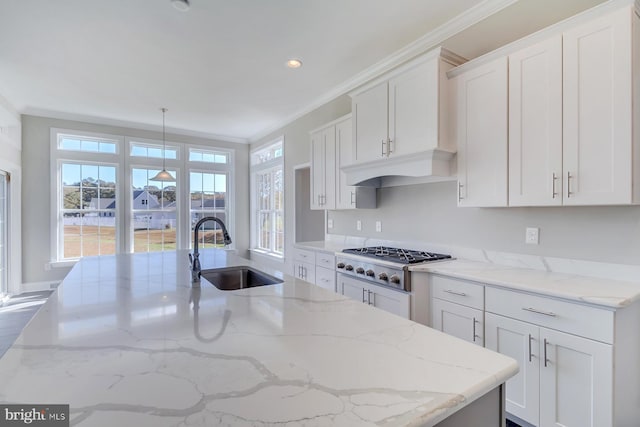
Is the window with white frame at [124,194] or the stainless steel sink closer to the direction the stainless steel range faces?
the stainless steel sink

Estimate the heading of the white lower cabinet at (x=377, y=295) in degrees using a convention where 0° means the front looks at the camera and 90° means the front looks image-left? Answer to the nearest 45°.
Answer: approximately 45°

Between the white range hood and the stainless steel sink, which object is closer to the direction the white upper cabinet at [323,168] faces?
the stainless steel sink

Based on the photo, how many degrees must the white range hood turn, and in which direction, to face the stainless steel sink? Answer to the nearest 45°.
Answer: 0° — it already faces it

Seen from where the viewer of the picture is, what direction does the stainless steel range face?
facing the viewer and to the left of the viewer

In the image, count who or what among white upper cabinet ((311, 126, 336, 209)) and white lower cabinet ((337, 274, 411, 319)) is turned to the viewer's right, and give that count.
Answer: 0

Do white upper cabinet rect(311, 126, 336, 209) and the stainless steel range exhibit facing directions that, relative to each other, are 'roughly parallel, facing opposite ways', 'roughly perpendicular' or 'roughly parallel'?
roughly parallel

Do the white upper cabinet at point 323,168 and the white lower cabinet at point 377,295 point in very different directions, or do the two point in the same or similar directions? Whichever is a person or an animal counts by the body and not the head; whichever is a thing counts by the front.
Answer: same or similar directions

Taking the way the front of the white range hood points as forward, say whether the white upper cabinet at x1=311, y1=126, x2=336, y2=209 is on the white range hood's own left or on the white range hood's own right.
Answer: on the white range hood's own right

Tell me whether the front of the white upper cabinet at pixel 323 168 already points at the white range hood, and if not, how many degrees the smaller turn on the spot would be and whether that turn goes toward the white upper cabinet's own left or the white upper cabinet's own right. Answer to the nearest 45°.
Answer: approximately 90° to the white upper cabinet's own left

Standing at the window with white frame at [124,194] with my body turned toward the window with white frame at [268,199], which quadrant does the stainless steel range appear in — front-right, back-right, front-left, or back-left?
front-right

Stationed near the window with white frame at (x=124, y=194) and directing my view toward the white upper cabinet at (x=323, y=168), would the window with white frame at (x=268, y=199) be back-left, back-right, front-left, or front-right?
front-left

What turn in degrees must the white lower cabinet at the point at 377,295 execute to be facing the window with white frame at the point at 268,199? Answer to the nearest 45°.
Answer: approximately 90° to its right
